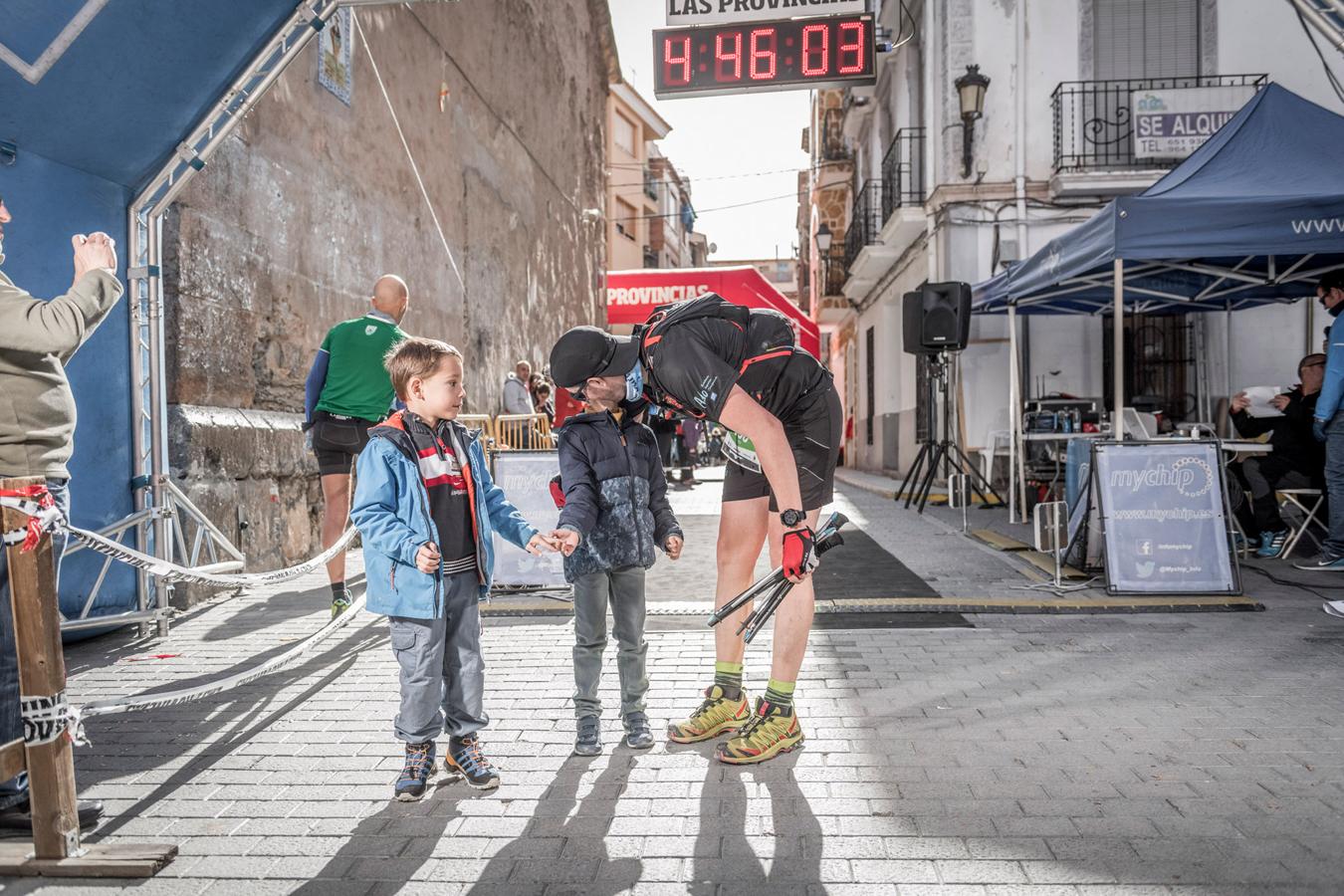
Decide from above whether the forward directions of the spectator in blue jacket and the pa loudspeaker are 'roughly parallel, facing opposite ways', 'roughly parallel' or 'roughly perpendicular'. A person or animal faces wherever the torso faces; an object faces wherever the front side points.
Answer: roughly perpendicular

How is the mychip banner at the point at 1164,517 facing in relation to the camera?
toward the camera

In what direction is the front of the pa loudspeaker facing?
toward the camera

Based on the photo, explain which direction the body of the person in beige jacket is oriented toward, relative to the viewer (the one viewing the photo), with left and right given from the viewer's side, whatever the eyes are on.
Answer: facing to the right of the viewer

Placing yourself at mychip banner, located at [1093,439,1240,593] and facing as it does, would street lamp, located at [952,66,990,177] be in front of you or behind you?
behind

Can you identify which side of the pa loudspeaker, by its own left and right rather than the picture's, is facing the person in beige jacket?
front

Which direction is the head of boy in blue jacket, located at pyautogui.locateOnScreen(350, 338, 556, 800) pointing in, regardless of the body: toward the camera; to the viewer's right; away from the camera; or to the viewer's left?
to the viewer's right

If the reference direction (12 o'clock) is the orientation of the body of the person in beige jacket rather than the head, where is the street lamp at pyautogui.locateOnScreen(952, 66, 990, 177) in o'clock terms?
The street lamp is roughly at 11 o'clock from the person in beige jacket.

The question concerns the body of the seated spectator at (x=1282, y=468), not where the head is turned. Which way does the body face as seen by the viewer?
to the viewer's left

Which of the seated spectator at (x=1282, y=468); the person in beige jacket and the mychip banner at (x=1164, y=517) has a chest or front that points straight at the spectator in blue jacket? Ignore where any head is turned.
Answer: the person in beige jacket

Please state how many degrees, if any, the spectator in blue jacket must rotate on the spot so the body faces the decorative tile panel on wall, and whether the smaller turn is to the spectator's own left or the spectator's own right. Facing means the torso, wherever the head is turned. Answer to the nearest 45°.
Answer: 0° — they already face it

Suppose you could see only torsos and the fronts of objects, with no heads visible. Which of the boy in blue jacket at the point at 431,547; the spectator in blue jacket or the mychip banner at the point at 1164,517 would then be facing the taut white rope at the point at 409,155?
the spectator in blue jacket

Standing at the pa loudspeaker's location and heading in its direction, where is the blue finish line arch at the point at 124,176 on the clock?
The blue finish line arch is roughly at 1 o'clock from the pa loudspeaker.

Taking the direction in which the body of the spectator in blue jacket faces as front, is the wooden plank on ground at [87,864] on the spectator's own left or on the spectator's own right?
on the spectator's own left

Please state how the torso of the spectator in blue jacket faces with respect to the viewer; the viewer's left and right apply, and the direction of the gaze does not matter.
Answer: facing to the left of the viewer

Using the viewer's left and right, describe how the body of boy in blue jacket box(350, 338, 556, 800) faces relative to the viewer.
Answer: facing the viewer and to the right of the viewer

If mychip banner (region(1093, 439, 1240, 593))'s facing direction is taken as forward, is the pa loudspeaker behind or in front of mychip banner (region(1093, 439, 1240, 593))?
behind

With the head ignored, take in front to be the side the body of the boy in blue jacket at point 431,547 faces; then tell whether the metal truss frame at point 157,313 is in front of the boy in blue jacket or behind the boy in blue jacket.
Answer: behind
